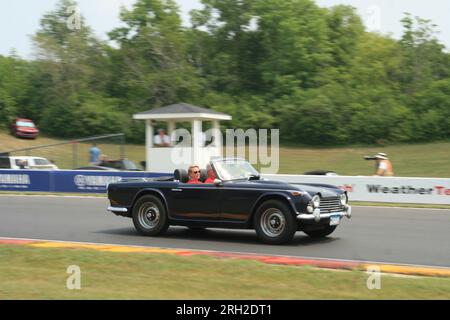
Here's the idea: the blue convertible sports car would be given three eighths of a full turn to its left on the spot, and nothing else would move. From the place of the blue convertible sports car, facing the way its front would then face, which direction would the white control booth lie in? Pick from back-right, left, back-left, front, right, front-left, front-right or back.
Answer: front

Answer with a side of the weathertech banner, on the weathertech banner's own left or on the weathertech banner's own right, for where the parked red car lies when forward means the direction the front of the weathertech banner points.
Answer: on the weathertech banner's own right

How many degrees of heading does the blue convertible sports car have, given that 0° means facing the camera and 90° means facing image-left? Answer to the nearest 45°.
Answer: approximately 315°

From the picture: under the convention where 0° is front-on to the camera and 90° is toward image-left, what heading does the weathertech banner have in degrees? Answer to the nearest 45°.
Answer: approximately 0°

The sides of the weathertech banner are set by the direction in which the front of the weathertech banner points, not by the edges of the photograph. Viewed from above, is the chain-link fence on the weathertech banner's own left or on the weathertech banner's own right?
on the weathertech banner's own right
